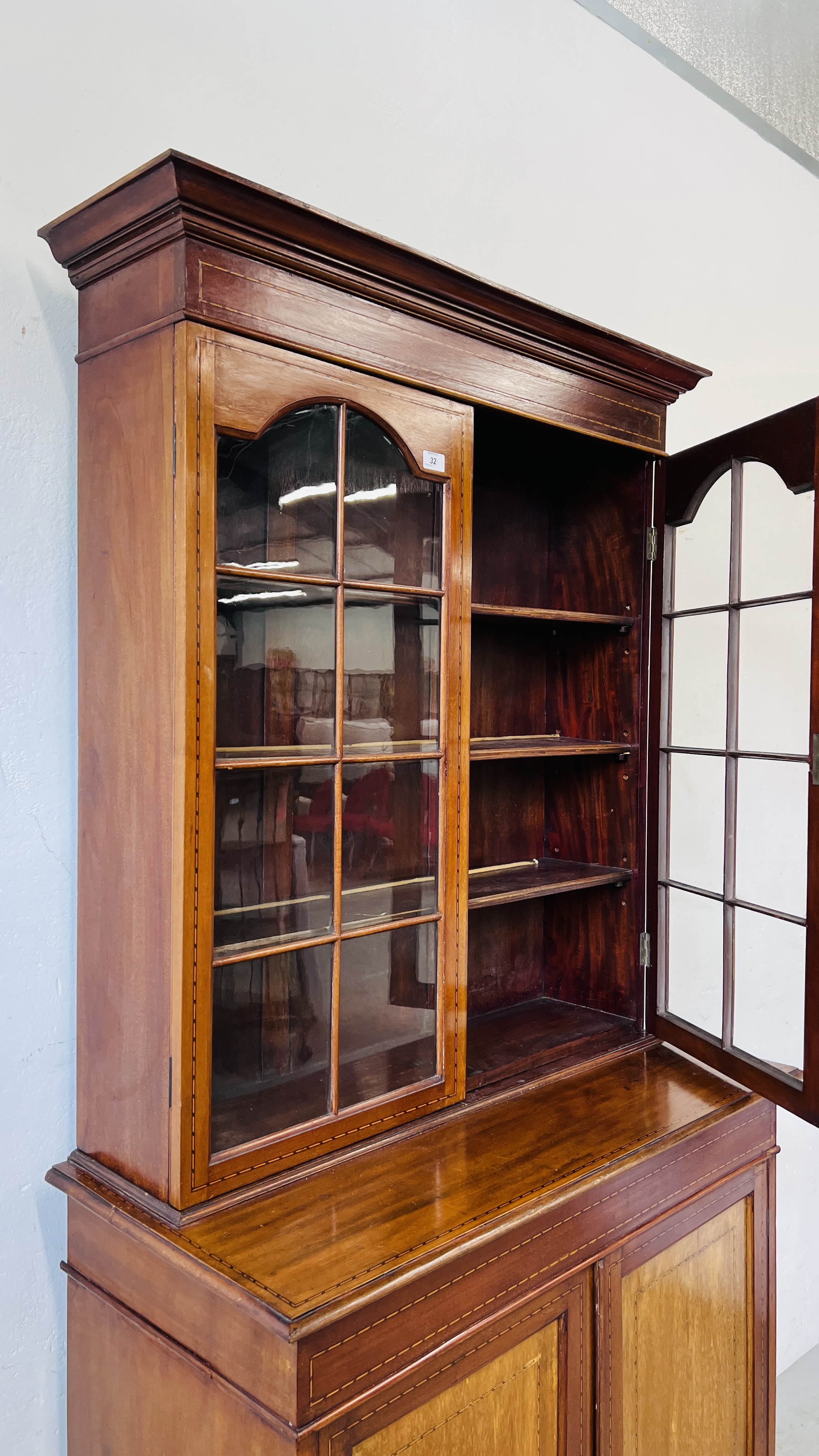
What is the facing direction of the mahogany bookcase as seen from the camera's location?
facing the viewer and to the right of the viewer
